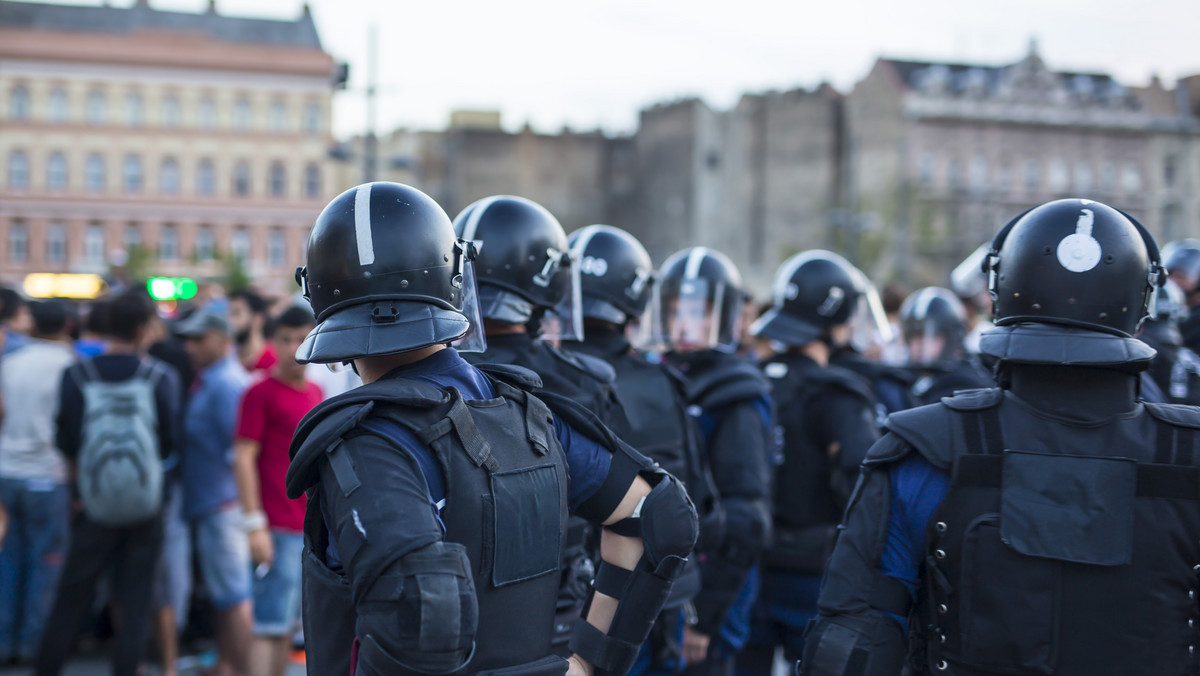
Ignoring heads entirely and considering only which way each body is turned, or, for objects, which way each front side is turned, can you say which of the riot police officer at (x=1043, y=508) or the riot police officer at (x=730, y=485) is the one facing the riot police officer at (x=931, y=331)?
the riot police officer at (x=1043, y=508)

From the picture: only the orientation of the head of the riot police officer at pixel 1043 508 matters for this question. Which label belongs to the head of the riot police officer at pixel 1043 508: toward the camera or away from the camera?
away from the camera

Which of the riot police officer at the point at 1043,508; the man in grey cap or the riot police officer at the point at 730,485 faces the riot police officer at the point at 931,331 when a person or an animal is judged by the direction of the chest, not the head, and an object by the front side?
the riot police officer at the point at 1043,508

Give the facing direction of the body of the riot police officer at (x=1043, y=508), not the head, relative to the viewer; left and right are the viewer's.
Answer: facing away from the viewer

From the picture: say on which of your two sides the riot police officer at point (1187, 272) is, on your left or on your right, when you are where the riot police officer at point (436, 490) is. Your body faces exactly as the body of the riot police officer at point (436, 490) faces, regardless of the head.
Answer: on your right

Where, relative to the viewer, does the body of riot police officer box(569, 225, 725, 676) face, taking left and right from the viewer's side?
facing away from the viewer and to the right of the viewer

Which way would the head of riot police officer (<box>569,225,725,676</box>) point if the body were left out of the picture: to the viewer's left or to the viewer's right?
to the viewer's right

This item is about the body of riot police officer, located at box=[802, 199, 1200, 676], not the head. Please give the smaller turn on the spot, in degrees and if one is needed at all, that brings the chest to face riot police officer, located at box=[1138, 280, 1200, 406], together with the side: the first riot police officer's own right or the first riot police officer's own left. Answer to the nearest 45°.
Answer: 0° — they already face them
